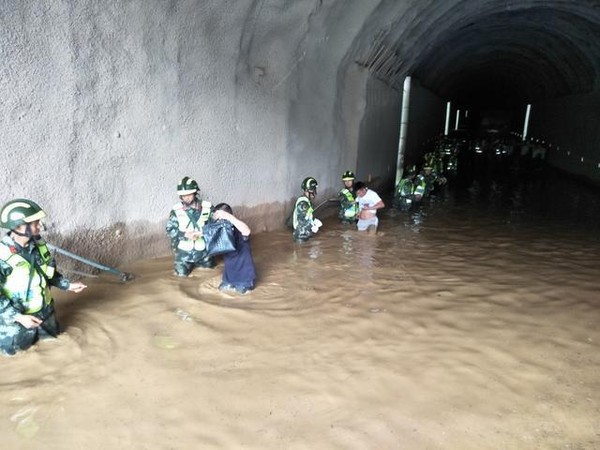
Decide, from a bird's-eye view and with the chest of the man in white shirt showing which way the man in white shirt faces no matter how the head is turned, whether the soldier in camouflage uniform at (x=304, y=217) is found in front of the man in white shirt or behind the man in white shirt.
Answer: in front

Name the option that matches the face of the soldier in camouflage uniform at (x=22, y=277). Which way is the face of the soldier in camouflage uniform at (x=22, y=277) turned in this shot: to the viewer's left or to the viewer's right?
to the viewer's right

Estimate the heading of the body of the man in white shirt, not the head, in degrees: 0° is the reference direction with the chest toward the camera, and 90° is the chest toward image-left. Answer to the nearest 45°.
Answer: approximately 45°

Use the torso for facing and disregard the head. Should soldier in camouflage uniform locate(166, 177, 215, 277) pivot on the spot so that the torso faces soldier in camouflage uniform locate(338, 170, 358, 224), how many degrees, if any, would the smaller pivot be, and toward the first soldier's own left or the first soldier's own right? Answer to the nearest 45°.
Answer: approximately 135° to the first soldier's own left

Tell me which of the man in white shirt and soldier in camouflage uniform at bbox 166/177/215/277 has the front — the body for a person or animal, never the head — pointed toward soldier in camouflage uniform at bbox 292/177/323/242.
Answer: the man in white shirt

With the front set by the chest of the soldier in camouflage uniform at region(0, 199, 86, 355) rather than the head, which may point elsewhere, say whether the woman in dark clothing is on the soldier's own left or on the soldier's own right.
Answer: on the soldier's own left
